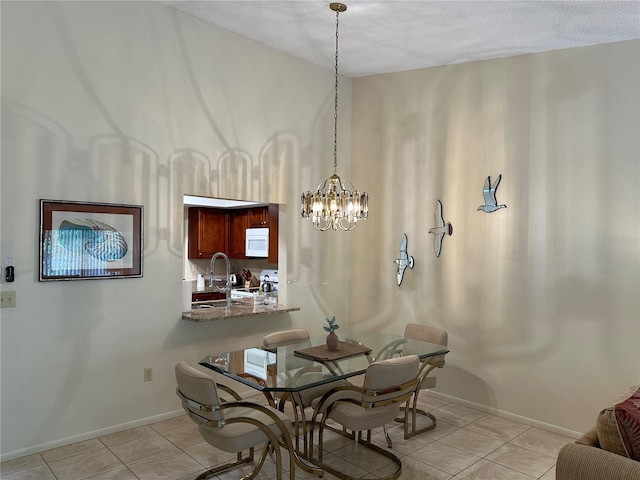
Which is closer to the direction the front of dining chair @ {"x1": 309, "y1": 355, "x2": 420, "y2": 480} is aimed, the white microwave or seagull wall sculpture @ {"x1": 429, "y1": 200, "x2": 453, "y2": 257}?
the white microwave

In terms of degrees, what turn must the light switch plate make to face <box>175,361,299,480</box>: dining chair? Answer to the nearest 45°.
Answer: approximately 45° to its left

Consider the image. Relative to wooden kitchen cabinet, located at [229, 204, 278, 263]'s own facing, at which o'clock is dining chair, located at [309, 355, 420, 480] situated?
The dining chair is roughly at 10 o'clock from the wooden kitchen cabinet.

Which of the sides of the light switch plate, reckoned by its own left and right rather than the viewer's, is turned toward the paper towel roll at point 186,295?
left

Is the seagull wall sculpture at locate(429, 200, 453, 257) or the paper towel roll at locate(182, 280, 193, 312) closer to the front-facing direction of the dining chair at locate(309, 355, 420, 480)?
the paper towel roll

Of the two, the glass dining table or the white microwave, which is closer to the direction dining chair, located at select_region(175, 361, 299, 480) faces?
the glass dining table

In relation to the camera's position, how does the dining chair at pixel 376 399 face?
facing away from the viewer and to the left of the viewer

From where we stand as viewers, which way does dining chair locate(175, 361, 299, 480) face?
facing away from the viewer and to the right of the viewer

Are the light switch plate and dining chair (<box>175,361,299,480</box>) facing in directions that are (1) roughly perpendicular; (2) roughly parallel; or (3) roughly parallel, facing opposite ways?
roughly perpendicular

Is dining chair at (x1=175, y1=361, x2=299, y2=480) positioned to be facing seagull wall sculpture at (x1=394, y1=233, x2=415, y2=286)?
yes
